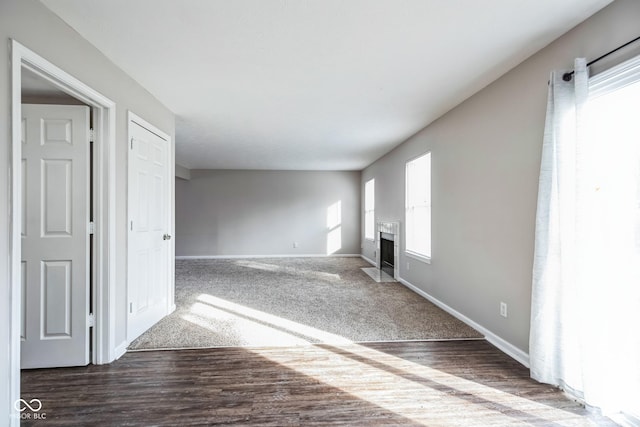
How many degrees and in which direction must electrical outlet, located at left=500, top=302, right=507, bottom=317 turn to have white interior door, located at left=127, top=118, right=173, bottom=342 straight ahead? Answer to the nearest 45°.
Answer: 0° — it already faces it

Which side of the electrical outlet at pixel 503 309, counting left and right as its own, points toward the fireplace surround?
right

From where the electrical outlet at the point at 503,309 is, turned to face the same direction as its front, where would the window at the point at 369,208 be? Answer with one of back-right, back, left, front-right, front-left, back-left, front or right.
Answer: right

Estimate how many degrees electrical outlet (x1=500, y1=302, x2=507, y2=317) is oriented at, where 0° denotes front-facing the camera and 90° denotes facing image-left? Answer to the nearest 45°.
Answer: approximately 45°

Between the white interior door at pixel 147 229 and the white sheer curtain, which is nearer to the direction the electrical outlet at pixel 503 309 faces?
the white interior door

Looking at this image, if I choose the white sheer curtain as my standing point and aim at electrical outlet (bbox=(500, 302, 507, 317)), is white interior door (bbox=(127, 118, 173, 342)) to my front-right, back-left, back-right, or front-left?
front-left

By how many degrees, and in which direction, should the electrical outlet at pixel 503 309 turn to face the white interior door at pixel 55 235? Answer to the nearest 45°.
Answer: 0° — it already faces it

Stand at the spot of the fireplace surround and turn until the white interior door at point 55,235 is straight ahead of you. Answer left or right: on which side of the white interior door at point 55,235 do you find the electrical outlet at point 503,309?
left

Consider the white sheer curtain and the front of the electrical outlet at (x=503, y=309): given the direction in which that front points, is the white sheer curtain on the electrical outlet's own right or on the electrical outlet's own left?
on the electrical outlet's own left

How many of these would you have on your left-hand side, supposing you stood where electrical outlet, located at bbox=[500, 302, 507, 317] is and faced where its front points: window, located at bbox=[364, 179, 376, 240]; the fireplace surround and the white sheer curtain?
1
